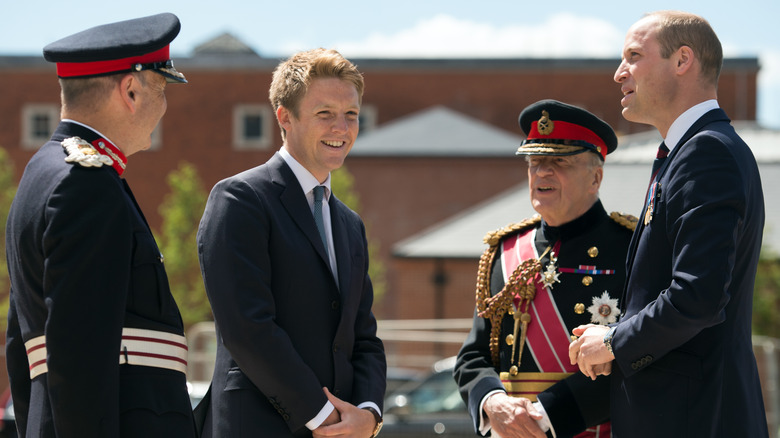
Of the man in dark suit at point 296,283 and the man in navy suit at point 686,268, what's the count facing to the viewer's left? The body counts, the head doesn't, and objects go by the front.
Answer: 1

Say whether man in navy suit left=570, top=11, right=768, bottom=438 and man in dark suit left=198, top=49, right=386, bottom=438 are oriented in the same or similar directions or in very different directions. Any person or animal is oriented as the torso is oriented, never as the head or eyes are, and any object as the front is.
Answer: very different directions

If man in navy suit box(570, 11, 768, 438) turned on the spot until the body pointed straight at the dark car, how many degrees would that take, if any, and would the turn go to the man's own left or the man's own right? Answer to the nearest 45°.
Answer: approximately 90° to the man's own right

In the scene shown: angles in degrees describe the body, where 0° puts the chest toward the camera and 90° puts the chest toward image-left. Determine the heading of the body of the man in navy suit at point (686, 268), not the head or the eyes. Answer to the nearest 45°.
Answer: approximately 90°

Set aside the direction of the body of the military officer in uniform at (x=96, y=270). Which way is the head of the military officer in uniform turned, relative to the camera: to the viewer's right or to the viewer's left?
to the viewer's right

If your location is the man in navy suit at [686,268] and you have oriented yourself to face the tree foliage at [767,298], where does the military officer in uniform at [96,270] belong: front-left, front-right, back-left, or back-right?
back-left

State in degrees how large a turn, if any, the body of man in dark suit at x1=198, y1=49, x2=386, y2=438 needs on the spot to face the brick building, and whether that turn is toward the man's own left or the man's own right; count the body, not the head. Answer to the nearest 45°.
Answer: approximately 135° to the man's own left

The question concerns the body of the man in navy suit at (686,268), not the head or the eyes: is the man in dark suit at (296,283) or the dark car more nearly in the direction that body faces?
the man in dark suit

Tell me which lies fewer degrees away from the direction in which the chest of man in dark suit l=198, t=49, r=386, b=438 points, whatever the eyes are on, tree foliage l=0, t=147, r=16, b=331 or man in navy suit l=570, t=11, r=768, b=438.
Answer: the man in navy suit

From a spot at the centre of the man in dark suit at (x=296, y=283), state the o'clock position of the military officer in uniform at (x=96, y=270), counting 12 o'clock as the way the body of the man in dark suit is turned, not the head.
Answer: The military officer in uniform is roughly at 3 o'clock from the man in dark suit.

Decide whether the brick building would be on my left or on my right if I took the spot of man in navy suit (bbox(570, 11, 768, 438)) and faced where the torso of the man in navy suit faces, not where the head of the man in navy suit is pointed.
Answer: on my right

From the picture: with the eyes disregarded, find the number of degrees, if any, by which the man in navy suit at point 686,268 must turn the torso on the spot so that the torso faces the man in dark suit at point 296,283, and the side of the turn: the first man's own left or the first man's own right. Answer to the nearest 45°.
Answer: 0° — they already face them

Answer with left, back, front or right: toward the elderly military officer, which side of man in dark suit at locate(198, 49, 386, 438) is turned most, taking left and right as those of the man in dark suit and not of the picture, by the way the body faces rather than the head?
left
